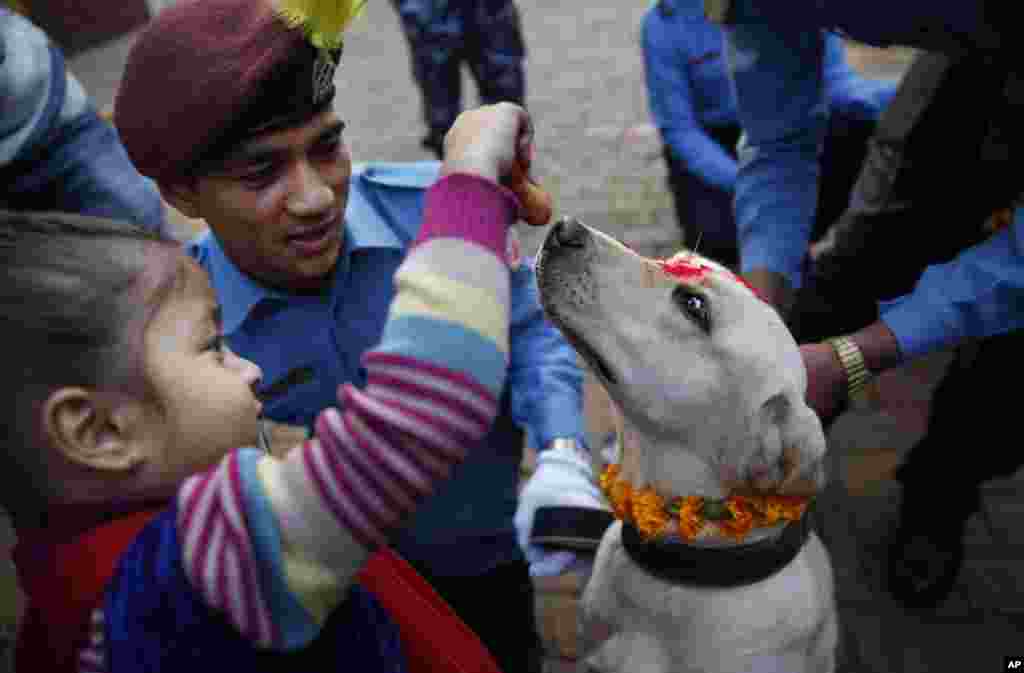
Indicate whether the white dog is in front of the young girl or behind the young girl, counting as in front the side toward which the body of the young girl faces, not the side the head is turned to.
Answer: in front

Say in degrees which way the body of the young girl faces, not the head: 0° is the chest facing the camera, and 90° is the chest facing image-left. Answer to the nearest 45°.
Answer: approximately 270°

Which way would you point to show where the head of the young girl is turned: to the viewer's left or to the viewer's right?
to the viewer's right
